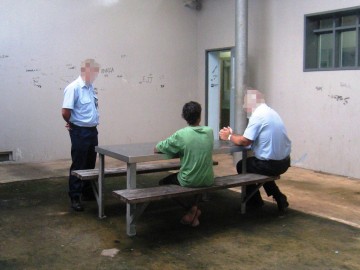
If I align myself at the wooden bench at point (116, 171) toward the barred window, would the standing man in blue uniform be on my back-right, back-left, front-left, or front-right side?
back-left

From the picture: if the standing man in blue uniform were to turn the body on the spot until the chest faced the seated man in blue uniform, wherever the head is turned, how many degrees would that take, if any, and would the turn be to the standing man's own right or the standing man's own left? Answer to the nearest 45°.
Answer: approximately 45° to the standing man's own left

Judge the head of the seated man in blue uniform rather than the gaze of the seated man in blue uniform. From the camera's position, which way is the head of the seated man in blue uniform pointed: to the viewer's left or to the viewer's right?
to the viewer's left

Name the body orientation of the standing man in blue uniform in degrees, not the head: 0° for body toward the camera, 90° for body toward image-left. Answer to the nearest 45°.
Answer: approximately 315°

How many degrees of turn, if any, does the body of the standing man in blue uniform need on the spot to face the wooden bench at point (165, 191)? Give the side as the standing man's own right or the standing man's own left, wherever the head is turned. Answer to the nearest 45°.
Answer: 0° — they already face it

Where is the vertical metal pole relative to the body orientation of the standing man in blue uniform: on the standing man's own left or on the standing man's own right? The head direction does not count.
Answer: on the standing man's own left
